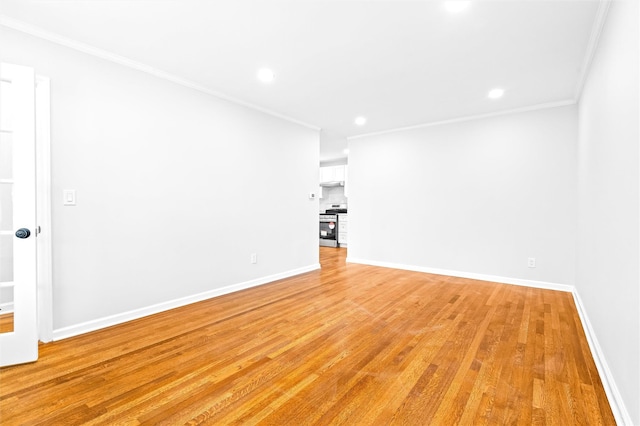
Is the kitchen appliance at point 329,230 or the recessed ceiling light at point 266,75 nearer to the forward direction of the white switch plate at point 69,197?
the recessed ceiling light

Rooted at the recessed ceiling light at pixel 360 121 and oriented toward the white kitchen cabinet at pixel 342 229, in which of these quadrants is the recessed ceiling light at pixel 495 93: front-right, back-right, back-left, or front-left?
back-right

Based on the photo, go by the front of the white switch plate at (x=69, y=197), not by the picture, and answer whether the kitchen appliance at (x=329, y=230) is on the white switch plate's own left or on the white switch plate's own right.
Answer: on the white switch plate's own left

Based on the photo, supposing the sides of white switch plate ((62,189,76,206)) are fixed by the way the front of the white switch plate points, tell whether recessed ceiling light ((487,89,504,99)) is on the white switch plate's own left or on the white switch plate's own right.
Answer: on the white switch plate's own left

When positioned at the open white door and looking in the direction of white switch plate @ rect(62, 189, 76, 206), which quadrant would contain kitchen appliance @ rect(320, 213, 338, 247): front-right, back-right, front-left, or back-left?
front-right

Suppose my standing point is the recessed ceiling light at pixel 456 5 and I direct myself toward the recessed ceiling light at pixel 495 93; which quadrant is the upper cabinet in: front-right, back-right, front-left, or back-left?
front-left
